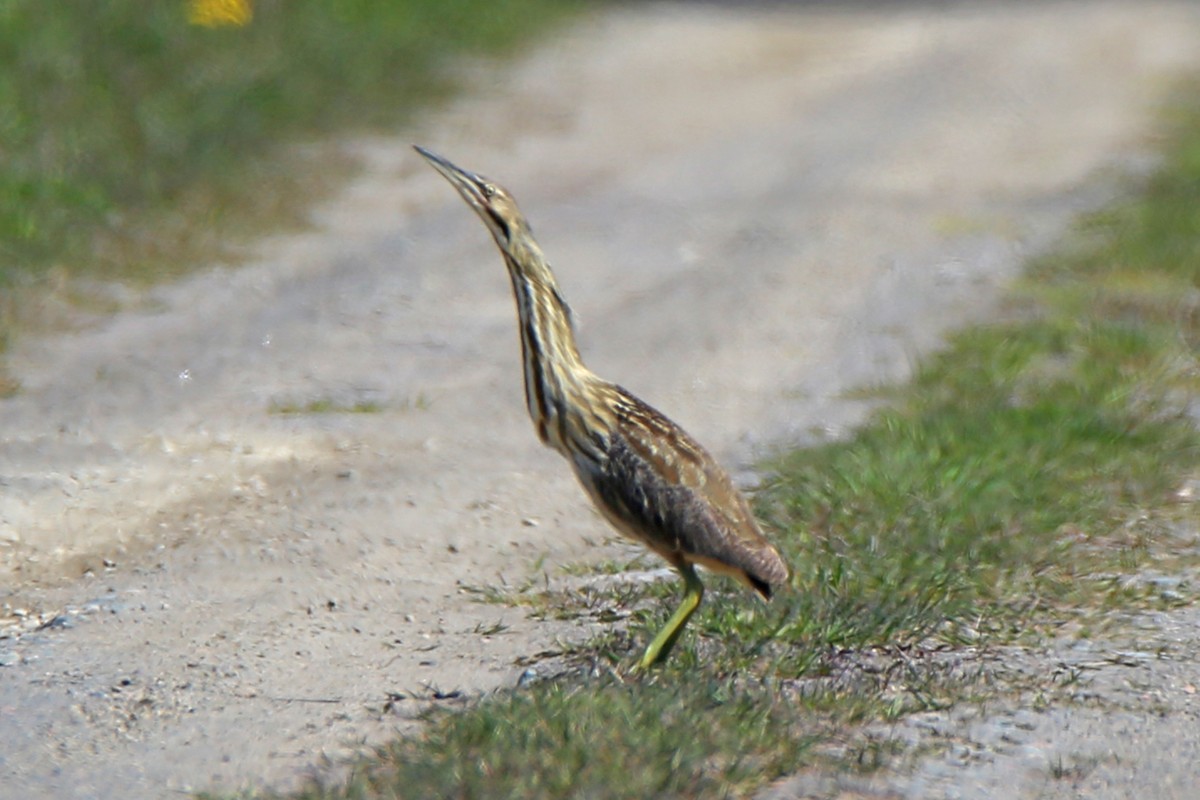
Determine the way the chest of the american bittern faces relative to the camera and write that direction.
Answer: to the viewer's left

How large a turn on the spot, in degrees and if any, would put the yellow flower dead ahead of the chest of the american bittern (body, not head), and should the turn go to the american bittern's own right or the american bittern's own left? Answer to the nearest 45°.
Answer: approximately 90° to the american bittern's own right
